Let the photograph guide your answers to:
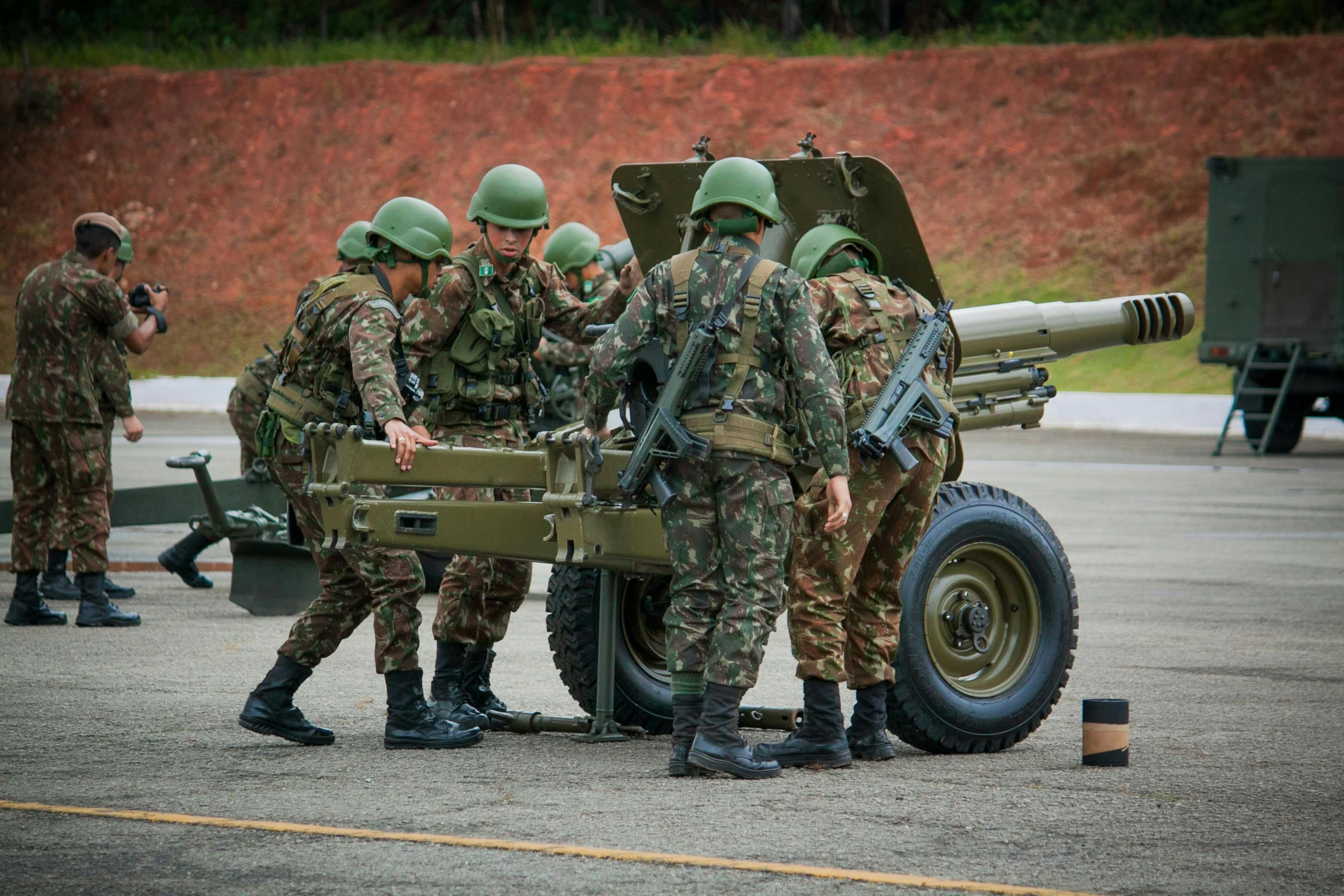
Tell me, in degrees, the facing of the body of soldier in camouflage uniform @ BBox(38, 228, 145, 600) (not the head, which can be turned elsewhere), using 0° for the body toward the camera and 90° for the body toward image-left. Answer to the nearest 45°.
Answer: approximately 270°

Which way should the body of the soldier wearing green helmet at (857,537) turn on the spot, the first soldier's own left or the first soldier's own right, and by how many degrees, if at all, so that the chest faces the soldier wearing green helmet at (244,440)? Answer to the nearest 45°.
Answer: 0° — they already face them

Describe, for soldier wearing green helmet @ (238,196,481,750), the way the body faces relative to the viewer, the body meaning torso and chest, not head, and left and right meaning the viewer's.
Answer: facing to the right of the viewer

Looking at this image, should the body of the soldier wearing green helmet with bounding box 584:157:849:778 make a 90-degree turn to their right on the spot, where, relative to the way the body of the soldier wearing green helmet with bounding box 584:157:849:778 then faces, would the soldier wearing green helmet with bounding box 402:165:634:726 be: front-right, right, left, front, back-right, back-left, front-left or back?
back-left

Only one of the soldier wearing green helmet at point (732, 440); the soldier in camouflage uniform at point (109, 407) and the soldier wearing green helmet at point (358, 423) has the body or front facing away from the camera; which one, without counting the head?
the soldier wearing green helmet at point (732, 440)

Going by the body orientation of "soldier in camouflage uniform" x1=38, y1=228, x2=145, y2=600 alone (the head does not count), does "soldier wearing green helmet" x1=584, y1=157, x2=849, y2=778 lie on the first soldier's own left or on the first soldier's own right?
on the first soldier's own right

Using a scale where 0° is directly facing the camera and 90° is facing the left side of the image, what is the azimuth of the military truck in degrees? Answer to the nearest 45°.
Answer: approximately 180°

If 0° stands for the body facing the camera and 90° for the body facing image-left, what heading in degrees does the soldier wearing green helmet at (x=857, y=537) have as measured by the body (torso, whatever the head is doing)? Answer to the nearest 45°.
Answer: approximately 135°

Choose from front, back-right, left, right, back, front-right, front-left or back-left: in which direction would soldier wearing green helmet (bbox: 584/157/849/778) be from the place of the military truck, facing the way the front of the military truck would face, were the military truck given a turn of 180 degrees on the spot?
front

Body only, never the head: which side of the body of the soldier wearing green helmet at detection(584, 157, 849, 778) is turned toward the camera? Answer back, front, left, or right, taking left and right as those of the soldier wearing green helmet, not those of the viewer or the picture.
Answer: back

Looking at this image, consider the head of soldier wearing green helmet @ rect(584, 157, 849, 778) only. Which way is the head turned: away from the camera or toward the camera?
away from the camera

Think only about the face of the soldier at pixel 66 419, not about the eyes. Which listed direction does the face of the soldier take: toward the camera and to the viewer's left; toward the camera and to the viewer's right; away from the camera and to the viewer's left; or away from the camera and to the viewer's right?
away from the camera and to the viewer's right

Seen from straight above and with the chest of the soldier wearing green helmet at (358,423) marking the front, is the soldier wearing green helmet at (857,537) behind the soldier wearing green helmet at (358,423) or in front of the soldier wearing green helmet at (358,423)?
in front

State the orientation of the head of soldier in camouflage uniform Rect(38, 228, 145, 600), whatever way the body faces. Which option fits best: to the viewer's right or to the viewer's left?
to the viewer's right

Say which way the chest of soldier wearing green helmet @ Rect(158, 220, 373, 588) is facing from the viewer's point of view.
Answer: to the viewer's right
